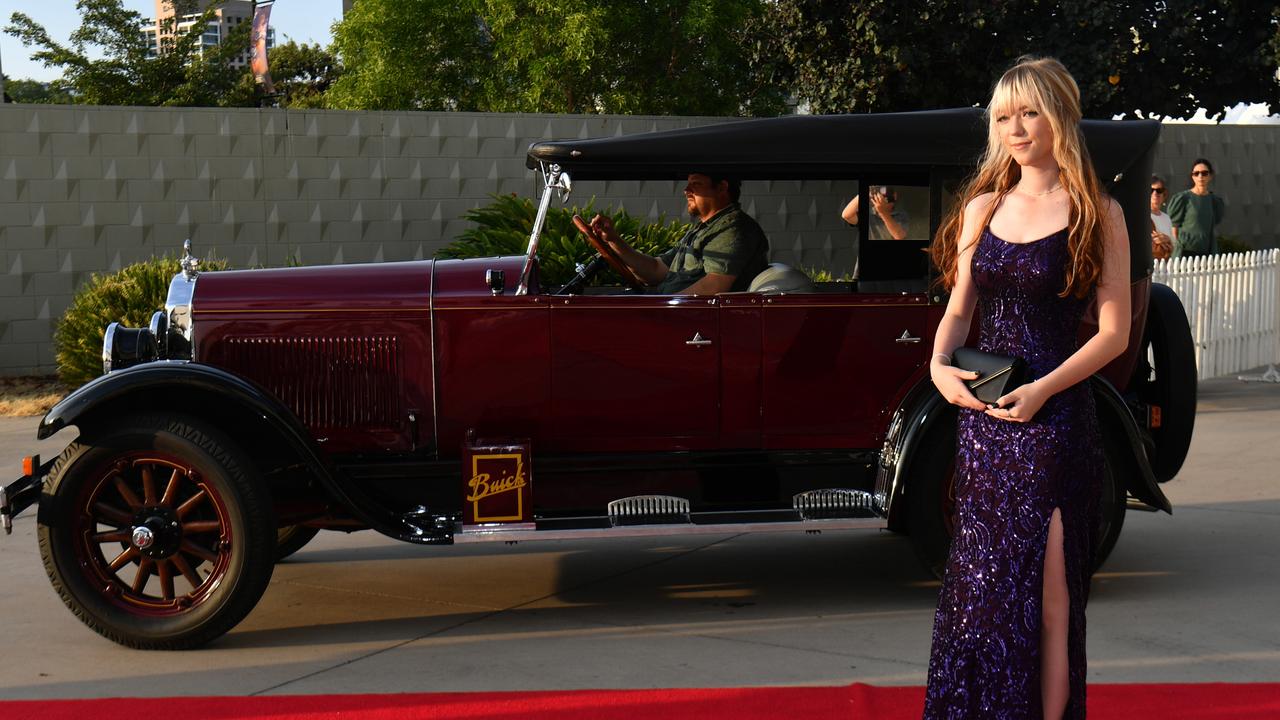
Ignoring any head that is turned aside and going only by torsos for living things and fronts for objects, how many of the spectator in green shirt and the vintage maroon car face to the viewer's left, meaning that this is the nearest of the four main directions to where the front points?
1

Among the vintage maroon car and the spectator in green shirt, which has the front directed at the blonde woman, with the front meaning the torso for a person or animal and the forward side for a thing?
the spectator in green shirt

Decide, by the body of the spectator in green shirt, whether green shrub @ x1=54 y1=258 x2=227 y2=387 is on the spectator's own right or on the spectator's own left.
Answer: on the spectator's own right

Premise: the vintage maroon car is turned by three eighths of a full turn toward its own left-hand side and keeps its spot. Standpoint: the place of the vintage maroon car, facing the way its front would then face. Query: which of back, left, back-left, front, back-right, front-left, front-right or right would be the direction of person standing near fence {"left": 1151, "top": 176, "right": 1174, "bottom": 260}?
left

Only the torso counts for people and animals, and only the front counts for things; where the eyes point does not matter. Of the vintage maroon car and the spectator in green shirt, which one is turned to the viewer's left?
the vintage maroon car

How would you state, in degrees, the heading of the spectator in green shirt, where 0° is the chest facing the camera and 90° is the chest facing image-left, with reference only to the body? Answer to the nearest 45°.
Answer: approximately 0°

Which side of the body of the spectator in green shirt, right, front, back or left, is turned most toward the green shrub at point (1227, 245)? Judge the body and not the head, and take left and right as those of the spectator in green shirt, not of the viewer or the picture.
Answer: back

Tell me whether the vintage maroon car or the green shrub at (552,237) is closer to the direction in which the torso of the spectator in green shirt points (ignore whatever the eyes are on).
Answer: the vintage maroon car

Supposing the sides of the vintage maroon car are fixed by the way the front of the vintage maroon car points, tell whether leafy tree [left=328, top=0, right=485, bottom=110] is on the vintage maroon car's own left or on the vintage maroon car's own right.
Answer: on the vintage maroon car's own right

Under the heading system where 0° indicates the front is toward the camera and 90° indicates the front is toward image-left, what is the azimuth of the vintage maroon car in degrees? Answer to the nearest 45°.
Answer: approximately 90°
